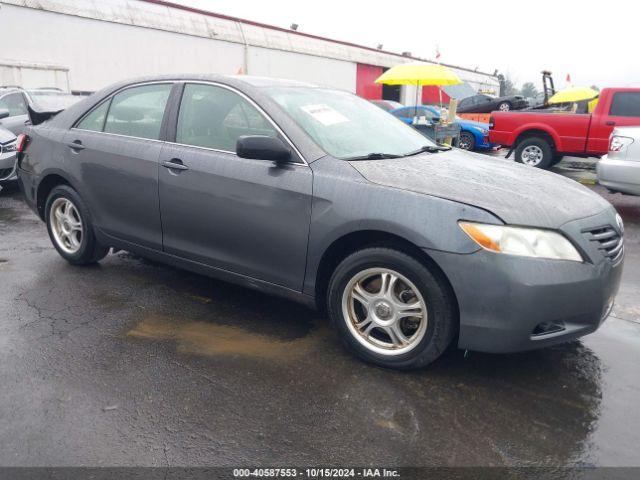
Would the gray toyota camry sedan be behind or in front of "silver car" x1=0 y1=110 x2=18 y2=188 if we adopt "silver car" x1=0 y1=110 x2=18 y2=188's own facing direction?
in front

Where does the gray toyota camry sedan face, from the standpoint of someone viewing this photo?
facing the viewer and to the right of the viewer

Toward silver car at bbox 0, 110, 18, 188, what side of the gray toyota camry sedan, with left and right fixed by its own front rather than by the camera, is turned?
back

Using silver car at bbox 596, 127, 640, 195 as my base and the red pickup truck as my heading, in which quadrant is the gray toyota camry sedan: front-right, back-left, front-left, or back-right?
back-left

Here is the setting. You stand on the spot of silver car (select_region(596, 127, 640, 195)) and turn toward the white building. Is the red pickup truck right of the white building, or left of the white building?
right

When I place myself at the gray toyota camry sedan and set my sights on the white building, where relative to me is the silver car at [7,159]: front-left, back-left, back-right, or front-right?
front-left

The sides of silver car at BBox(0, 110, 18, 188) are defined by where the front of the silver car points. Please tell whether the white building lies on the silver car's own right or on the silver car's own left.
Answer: on the silver car's own left

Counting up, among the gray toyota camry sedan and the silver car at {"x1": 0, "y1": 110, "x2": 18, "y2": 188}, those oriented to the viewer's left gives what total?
0

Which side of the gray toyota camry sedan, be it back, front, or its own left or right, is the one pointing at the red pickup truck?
left

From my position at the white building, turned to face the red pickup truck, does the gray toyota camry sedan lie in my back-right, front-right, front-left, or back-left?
front-right

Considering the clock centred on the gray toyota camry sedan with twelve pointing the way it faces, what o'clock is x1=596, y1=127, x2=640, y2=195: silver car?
The silver car is roughly at 9 o'clock from the gray toyota camry sedan.
